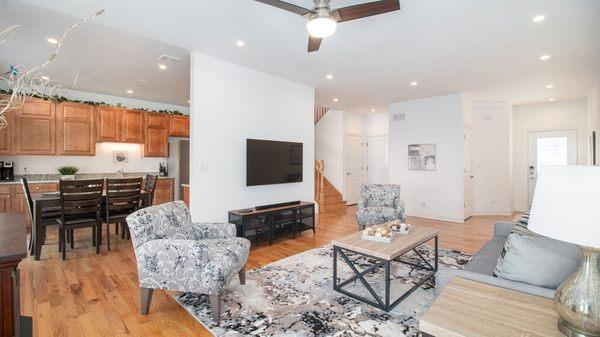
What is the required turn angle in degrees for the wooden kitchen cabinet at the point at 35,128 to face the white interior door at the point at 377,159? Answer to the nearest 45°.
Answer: approximately 90° to its left

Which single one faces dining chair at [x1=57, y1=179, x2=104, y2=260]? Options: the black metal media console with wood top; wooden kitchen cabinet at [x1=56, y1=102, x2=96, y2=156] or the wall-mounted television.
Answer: the wooden kitchen cabinet

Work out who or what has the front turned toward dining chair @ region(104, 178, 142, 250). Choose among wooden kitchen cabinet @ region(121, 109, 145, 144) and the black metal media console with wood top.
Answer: the wooden kitchen cabinet

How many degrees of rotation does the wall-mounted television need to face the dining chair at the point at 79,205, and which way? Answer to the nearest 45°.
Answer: approximately 135° to its right

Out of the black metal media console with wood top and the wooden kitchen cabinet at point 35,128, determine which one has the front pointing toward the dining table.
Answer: the wooden kitchen cabinet

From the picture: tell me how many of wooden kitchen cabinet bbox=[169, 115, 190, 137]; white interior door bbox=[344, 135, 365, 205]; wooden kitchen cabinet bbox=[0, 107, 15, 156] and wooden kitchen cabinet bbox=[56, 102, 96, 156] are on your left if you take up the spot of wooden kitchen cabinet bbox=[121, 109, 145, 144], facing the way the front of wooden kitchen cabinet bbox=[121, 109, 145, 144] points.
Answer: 2

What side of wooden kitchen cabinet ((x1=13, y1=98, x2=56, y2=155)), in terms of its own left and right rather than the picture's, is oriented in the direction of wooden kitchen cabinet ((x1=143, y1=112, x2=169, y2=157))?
left

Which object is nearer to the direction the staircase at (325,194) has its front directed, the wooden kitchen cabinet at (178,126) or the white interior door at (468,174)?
the white interior door

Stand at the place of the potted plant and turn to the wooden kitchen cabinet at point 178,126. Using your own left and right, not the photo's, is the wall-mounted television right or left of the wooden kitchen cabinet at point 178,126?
right

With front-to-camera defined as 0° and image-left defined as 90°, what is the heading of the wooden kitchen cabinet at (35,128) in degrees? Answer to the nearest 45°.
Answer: approximately 0°
